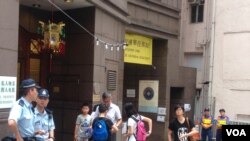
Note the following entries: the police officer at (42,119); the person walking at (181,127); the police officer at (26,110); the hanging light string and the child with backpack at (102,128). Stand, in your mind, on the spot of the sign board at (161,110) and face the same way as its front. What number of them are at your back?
0

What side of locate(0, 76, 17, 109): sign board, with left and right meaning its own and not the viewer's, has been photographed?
front

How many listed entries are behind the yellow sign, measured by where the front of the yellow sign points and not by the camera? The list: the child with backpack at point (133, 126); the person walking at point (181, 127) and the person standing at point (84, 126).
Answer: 0

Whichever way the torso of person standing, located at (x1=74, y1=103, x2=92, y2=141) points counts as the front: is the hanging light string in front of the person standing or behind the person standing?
behind

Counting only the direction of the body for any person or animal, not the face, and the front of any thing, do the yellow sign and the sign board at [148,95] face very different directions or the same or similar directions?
same or similar directions

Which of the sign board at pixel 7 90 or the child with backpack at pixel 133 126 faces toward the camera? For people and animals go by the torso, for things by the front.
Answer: the sign board

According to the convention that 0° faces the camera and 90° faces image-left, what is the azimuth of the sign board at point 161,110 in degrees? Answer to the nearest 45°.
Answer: approximately 0°

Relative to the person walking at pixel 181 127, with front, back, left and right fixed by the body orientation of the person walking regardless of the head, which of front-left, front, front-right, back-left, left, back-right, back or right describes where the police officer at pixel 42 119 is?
front-right

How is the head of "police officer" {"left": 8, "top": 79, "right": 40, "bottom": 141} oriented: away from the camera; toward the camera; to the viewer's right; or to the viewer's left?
to the viewer's right

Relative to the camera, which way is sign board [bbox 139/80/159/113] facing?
toward the camera

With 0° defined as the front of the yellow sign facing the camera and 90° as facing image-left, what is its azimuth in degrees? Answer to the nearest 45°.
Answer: approximately 0°

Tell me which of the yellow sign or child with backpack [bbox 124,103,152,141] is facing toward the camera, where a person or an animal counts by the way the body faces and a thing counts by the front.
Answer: the yellow sign

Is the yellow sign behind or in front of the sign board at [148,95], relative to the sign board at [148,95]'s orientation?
in front

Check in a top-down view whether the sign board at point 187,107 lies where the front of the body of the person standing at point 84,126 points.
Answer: no

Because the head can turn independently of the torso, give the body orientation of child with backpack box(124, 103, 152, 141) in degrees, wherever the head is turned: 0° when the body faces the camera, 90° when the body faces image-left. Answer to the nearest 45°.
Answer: approximately 135°
